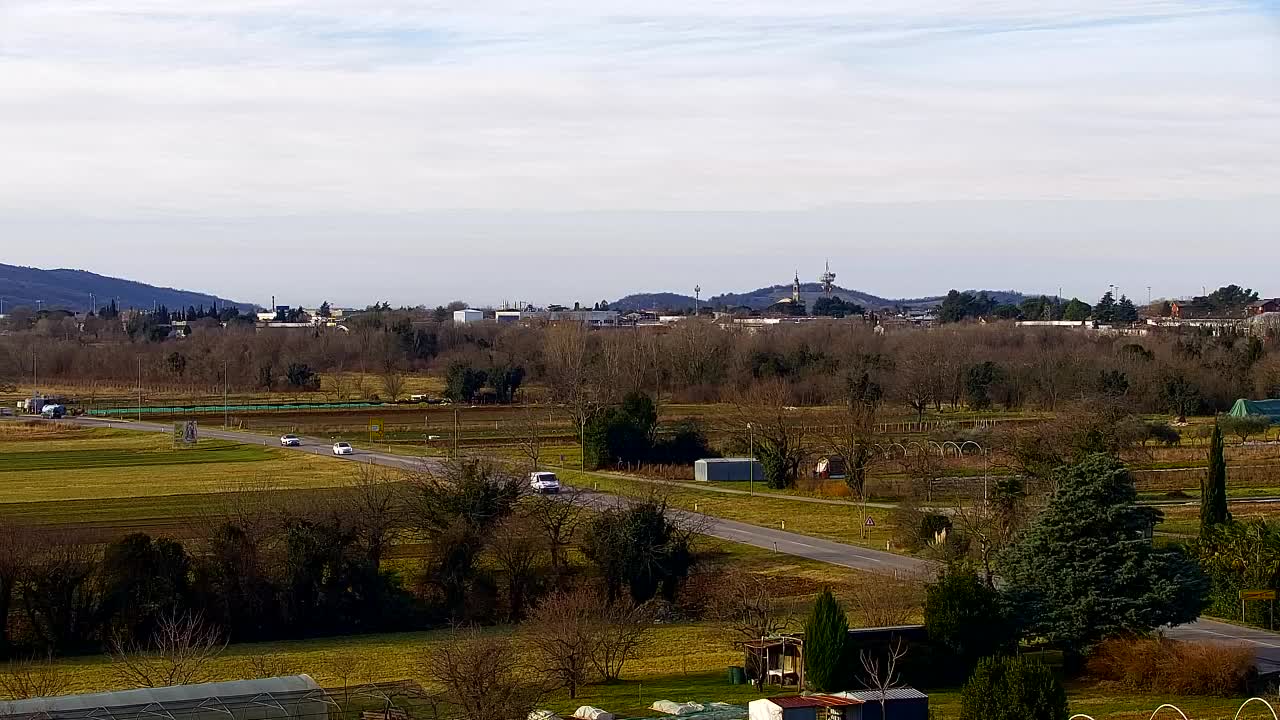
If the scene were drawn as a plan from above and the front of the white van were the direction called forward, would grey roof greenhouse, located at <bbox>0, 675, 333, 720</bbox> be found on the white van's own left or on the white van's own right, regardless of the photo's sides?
on the white van's own right

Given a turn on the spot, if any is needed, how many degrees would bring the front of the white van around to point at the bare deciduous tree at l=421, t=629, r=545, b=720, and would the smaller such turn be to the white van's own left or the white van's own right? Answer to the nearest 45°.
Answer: approximately 45° to the white van's own right

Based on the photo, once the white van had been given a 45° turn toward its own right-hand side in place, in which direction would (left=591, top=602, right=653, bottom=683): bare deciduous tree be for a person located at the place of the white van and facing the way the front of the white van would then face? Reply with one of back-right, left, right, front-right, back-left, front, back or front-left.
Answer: front

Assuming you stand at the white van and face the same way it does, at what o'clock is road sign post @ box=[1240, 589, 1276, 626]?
The road sign post is roughly at 12 o'clock from the white van.

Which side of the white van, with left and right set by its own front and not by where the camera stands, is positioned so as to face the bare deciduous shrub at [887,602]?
front

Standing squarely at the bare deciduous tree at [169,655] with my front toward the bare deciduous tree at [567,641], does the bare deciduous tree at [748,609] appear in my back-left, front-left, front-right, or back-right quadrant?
front-left

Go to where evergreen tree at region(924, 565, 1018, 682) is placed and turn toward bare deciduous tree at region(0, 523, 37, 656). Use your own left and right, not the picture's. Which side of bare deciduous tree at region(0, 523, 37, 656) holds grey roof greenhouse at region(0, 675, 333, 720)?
left

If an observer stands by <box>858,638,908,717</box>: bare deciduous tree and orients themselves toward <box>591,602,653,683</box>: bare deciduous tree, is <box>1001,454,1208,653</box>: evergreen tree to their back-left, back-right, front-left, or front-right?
back-right

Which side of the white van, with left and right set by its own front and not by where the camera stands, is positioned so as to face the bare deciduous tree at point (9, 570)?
right

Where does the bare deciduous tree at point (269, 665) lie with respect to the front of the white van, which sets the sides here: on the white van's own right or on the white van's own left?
on the white van's own right

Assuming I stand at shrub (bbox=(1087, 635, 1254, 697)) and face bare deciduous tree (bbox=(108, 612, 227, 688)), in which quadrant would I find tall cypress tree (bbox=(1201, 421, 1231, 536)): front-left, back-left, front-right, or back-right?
back-right

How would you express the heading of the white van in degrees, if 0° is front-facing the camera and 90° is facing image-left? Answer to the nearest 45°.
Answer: approximately 315°

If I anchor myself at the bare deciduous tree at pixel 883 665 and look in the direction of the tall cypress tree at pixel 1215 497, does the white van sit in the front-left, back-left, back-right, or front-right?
front-left

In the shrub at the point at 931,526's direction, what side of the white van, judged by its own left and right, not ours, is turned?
front

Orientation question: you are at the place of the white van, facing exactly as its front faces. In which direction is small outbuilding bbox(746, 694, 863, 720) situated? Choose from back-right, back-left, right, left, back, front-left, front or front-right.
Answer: front-right

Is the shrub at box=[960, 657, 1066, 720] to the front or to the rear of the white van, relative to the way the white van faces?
to the front

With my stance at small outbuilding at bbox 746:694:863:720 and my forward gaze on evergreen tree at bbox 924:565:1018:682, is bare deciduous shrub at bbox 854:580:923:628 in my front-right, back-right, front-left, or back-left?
front-left
